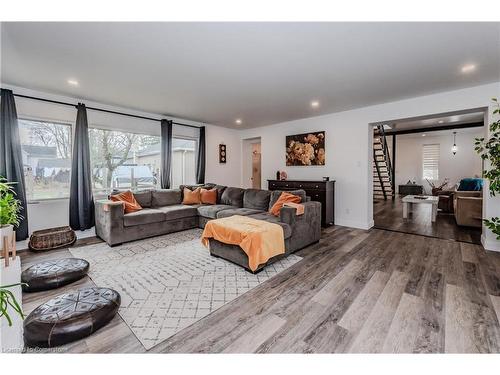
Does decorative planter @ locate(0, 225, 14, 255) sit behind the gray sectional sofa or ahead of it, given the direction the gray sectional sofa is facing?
ahead

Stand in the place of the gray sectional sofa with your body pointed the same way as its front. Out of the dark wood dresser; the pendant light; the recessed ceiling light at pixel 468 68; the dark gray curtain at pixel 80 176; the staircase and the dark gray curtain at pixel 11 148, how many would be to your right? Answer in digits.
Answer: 2

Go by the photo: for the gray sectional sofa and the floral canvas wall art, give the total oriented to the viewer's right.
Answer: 0

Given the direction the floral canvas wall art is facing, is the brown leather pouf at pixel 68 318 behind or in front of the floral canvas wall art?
in front

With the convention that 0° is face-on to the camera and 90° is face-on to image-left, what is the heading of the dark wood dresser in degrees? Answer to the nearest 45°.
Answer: approximately 45°

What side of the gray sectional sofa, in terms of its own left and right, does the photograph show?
front

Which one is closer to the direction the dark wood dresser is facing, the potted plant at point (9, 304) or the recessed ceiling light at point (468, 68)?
the potted plant

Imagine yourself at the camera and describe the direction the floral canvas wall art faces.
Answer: facing the viewer and to the left of the viewer

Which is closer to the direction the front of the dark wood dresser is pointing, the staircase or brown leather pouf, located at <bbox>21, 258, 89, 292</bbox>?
the brown leather pouf

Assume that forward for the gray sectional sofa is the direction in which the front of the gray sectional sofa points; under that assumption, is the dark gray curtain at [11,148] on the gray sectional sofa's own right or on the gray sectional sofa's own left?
on the gray sectional sofa's own right

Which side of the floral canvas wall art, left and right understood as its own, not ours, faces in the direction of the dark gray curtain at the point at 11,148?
front

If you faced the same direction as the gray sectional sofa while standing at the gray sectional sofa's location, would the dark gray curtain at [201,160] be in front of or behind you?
behind
